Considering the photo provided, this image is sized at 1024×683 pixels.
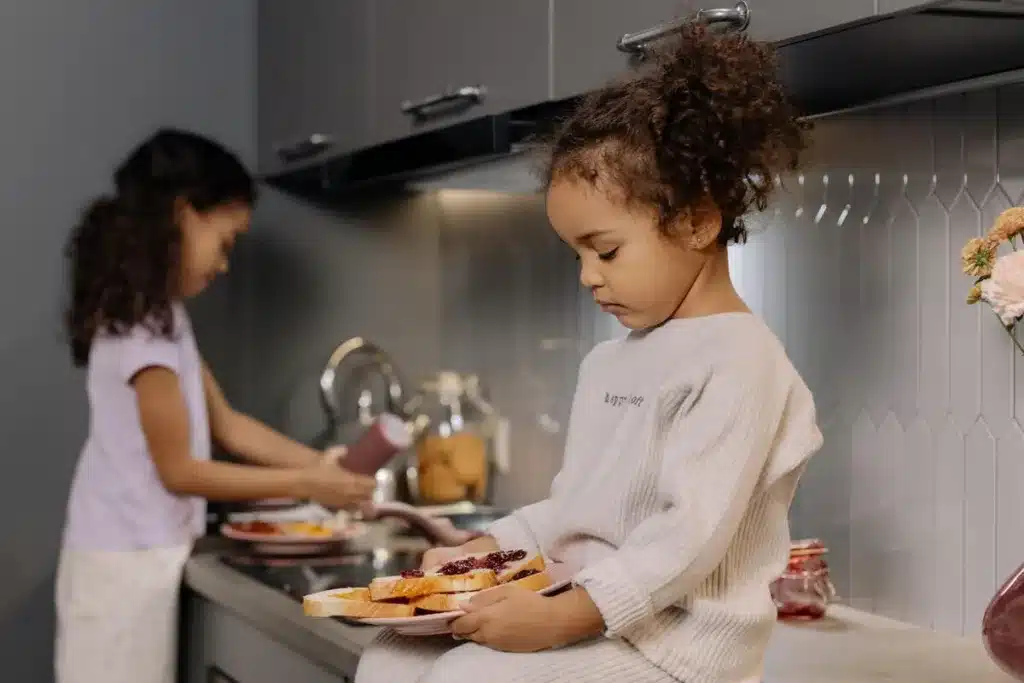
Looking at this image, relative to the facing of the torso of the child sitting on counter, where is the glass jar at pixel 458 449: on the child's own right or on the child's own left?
on the child's own right

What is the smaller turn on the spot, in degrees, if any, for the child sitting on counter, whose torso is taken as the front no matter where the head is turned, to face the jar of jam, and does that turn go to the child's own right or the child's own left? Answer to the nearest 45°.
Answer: approximately 135° to the child's own right

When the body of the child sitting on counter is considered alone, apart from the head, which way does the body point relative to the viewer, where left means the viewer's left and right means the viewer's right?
facing the viewer and to the left of the viewer
